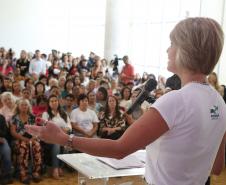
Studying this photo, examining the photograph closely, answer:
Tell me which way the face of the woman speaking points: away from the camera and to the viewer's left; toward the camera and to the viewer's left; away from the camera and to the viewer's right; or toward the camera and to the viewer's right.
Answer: away from the camera and to the viewer's left

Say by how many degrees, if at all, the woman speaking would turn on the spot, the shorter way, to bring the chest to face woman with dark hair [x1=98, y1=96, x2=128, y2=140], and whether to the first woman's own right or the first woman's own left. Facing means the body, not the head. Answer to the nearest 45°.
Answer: approximately 45° to the first woman's own right

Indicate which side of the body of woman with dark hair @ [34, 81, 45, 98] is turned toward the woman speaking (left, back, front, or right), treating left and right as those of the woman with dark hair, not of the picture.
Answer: front

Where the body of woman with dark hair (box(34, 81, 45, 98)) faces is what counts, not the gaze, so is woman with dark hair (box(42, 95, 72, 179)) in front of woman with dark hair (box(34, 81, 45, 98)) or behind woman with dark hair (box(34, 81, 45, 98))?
in front

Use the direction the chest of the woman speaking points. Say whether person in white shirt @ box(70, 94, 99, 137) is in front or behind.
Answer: in front

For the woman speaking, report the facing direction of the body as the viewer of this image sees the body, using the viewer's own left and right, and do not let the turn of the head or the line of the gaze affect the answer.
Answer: facing away from the viewer and to the left of the viewer

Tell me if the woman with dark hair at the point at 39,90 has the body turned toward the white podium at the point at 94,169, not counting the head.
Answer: yes

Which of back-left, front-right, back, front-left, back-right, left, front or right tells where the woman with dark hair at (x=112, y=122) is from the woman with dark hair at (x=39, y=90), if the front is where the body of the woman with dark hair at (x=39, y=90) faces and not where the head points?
front-left
